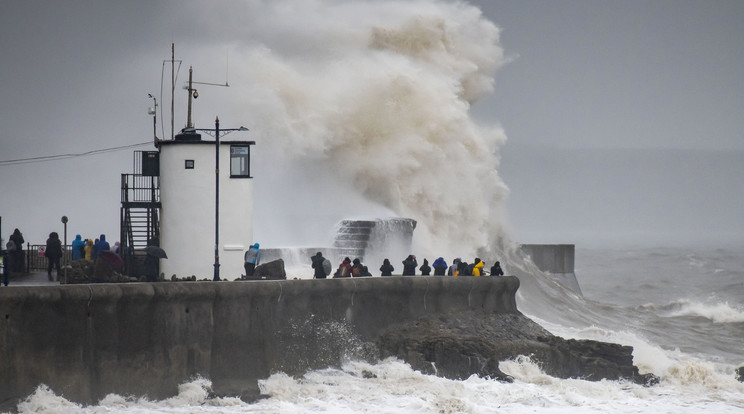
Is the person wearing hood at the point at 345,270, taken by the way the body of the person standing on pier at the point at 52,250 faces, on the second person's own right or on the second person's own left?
on the second person's own right

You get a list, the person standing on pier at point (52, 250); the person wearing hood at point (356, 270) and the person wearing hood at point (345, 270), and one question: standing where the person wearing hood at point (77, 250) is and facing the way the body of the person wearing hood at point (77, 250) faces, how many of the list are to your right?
2

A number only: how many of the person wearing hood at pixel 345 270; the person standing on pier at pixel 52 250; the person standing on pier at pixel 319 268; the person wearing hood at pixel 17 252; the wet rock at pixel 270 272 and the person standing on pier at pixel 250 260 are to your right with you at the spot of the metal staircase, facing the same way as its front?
2

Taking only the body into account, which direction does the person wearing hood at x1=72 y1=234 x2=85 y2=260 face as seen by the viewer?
away from the camera

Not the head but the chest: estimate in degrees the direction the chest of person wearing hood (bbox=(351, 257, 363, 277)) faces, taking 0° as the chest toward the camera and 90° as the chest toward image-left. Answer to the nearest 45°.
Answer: approximately 180°

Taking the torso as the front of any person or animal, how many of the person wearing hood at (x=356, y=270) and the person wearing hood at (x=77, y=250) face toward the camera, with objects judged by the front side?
0

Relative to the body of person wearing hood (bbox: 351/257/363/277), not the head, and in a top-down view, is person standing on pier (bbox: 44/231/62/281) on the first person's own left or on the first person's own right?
on the first person's own left

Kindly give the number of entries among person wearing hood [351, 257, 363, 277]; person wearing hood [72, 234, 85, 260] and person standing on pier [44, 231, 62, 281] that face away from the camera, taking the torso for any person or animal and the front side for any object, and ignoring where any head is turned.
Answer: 3

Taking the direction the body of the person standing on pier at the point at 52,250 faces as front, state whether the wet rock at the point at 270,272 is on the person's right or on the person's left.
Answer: on the person's right

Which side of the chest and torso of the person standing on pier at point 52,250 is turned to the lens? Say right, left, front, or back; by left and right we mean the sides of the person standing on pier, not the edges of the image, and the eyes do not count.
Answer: back

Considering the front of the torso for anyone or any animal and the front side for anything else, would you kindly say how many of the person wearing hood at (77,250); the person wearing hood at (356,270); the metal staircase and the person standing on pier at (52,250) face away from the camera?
3

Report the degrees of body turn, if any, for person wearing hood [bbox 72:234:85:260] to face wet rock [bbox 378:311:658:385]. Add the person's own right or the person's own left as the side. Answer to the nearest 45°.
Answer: approximately 90° to the person's own right
